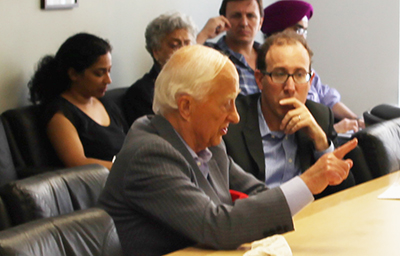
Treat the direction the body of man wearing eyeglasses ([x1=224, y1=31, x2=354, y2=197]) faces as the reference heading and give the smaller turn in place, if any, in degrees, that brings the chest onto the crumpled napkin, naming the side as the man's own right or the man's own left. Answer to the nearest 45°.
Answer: approximately 45° to the man's own right

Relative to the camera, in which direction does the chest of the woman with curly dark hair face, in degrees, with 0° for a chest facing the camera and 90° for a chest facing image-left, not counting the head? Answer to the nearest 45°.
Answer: approximately 315°

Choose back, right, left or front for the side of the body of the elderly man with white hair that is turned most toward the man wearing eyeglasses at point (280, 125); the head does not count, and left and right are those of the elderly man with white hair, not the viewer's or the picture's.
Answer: left

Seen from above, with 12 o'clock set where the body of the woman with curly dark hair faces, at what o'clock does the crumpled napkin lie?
The crumpled napkin is roughly at 1 o'clock from the woman with curly dark hair.

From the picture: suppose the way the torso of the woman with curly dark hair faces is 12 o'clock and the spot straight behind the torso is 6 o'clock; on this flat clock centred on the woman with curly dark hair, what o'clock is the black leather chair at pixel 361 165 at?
The black leather chair is roughly at 12 o'clock from the woman with curly dark hair.

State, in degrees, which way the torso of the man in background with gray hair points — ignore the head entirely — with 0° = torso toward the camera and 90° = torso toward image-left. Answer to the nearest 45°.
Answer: approximately 315°
